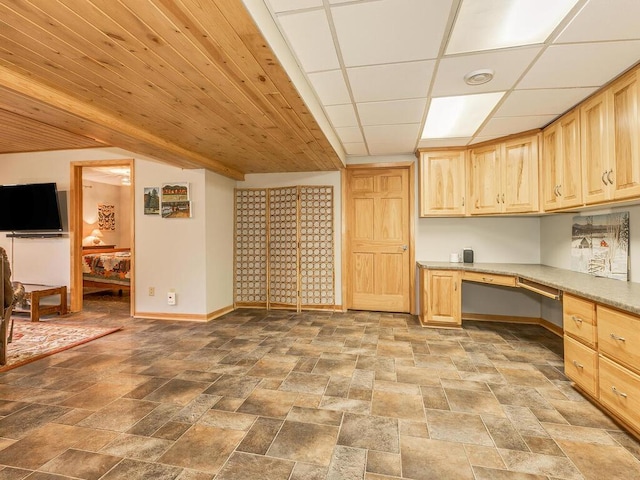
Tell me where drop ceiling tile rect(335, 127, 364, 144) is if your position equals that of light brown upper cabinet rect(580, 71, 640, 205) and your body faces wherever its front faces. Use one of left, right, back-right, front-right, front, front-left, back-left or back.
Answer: front-right

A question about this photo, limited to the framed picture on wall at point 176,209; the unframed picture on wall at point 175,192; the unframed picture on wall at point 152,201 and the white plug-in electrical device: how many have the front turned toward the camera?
4

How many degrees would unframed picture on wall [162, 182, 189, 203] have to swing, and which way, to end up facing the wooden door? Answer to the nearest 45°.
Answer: approximately 90° to its left

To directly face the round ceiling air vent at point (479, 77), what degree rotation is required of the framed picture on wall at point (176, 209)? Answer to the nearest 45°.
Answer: approximately 45° to its left

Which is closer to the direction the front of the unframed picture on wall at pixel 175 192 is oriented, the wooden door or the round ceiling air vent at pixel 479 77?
the round ceiling air vent

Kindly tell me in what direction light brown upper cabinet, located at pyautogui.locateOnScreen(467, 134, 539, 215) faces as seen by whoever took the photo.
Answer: facing the viewer and to the left of the viewer

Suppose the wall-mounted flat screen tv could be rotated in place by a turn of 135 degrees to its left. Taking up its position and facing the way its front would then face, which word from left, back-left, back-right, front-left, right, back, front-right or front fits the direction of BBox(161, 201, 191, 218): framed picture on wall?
front-right

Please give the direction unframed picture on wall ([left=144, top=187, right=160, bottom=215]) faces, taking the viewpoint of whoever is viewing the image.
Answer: facing the viewer

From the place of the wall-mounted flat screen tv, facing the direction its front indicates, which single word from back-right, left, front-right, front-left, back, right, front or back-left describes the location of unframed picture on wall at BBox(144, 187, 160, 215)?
left

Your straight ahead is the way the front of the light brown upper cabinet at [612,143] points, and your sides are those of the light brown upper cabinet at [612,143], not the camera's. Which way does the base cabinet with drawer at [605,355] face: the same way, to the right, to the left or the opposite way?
the same way

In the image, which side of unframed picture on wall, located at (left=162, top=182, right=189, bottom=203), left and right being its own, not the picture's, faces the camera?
front

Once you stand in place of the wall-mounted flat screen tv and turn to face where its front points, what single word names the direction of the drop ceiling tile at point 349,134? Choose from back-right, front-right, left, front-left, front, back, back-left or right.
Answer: left

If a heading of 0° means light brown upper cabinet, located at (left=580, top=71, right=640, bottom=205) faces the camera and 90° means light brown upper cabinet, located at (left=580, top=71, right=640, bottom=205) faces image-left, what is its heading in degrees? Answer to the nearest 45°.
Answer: approximately 45°

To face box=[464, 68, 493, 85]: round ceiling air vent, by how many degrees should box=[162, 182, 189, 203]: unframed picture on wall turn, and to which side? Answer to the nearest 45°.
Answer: approximately 45° to its left

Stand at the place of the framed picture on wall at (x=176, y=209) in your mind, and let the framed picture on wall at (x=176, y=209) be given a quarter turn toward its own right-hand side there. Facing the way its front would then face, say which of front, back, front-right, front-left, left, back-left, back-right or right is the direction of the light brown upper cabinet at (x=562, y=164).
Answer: back-left
